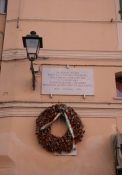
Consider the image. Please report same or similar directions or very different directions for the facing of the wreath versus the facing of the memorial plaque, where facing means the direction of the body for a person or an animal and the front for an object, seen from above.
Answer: same or similar directions

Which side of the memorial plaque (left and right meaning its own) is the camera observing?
front

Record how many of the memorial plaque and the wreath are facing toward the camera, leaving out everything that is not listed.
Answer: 2

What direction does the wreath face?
toward the camera
